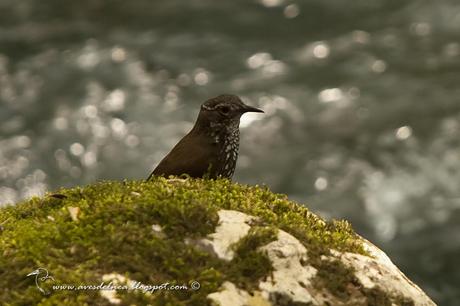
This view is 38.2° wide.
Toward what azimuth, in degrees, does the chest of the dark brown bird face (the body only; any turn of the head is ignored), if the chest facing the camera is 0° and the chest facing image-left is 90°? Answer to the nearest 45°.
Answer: approximately 270°
